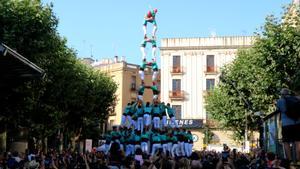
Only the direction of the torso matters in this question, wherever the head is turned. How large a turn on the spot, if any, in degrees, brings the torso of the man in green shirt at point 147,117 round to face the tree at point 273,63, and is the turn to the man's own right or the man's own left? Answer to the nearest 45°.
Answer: approximately 45° to the man's own right

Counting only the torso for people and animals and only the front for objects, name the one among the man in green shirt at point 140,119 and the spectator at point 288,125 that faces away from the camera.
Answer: the man in green shirt

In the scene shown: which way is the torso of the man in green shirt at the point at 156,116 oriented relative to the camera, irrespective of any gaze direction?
away from the camera

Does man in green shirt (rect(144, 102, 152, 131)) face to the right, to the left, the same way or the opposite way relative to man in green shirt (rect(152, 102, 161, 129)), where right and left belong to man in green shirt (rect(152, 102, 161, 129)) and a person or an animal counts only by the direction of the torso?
the same way

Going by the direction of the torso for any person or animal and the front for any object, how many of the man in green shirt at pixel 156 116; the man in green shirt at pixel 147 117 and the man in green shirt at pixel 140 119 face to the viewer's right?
0

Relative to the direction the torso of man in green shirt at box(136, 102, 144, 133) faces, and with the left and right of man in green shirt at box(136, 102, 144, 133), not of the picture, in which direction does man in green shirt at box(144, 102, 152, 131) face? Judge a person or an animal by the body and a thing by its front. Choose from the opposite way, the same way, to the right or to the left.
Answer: the same way

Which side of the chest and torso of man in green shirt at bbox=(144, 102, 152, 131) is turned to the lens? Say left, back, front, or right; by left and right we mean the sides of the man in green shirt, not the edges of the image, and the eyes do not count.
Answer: back
